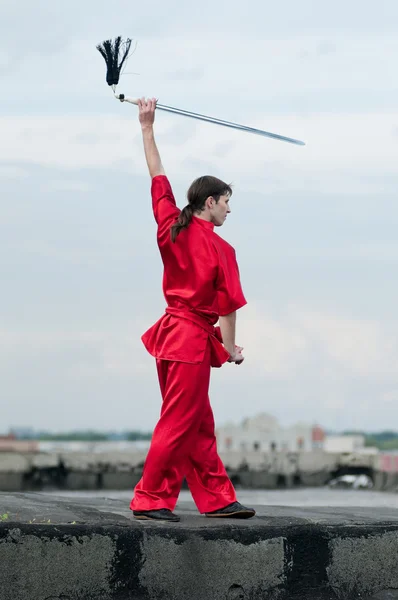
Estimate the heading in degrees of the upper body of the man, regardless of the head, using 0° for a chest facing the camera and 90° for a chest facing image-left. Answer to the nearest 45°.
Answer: approximately 225°

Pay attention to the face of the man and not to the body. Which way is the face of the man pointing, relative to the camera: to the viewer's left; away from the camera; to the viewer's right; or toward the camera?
to the viewer's right

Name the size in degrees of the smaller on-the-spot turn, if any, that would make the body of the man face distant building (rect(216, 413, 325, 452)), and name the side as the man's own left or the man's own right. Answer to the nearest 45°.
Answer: approximately 45° to the man's own left
